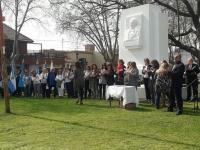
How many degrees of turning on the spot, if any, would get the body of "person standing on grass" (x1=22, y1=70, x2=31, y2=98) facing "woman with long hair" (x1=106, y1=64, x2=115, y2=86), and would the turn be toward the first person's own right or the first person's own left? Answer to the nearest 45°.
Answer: approximately 45° to the first person's own left

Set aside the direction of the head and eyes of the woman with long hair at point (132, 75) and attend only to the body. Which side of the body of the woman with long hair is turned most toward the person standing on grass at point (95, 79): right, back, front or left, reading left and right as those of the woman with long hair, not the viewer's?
right

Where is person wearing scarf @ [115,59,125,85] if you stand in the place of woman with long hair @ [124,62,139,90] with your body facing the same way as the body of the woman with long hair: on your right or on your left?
on your right

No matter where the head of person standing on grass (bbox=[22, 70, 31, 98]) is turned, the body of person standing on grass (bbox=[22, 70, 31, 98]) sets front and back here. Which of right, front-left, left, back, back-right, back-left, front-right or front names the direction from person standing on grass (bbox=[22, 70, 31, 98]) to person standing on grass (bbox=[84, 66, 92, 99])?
front-left

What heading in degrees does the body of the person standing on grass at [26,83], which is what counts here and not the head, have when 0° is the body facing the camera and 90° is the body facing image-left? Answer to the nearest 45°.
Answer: approximately 0°

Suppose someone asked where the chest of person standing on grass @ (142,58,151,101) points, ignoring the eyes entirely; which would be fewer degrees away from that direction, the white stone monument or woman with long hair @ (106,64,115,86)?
the woman with long hair

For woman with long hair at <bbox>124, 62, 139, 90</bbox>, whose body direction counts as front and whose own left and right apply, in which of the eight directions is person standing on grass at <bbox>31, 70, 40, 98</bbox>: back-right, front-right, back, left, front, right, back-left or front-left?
right
